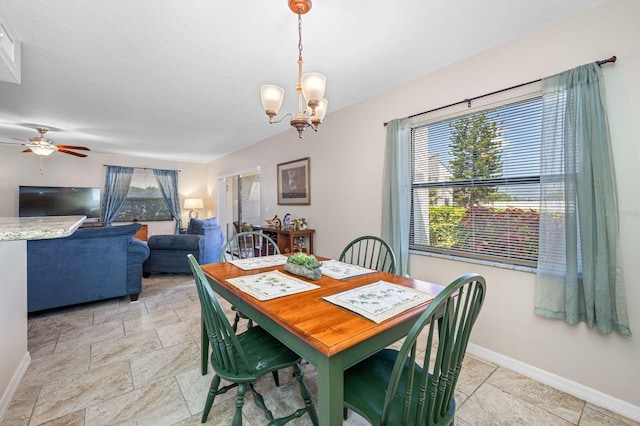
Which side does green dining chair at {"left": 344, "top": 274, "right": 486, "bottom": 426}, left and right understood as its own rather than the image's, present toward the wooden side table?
front

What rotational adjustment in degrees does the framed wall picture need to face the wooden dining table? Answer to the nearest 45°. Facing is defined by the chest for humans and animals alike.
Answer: approximately 45° to its left

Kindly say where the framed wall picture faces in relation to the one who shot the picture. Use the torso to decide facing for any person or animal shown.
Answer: facing the viewer and to the left of the viewer

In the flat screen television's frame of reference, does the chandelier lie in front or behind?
in front

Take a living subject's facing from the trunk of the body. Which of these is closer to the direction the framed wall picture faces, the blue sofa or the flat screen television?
the blue sofa

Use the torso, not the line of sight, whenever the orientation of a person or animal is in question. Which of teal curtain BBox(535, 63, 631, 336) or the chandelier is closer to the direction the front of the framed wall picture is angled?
the chandelier

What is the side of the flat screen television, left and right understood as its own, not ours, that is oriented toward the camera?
front

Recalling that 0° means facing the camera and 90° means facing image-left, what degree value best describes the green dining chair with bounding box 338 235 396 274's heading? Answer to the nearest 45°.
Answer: approximately 45°

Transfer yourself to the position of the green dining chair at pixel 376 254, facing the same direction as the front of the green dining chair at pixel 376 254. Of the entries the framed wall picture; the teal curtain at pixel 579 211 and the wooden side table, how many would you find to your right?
2

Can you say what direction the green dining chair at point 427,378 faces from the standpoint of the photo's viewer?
facing away from the viewer and to the left of the viewer

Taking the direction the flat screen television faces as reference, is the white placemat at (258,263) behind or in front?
in front

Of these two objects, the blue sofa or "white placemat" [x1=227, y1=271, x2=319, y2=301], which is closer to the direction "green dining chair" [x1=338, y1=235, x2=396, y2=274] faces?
the white placemat

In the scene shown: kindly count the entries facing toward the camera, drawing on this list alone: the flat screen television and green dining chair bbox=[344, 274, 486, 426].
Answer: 1

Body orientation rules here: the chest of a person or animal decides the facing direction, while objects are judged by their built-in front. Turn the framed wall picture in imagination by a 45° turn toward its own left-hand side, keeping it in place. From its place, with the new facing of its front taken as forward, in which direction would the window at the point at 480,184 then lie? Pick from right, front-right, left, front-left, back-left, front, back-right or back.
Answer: front-left
